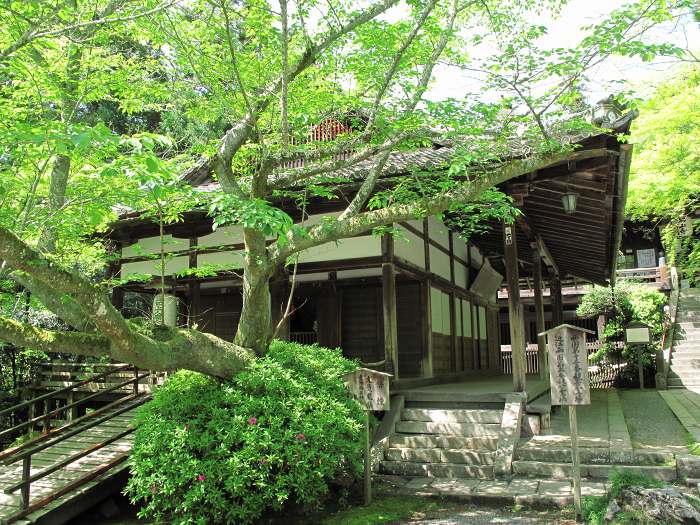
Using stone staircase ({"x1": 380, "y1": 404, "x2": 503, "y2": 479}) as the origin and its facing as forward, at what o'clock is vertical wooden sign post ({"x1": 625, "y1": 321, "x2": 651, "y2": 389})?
The vertical wooden sign post is roughly at 7 o'clock from the stone staircase.

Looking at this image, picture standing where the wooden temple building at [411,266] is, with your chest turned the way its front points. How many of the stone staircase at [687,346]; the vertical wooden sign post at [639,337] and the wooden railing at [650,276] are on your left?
3

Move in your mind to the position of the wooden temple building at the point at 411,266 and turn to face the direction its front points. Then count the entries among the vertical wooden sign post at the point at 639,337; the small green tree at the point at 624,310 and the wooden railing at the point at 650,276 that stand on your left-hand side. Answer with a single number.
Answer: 3

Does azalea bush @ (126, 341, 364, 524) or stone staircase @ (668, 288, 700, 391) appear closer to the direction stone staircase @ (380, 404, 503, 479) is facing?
the azalea bush

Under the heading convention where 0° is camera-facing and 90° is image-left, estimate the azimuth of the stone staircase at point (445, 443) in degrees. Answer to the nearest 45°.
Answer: approximately 0°

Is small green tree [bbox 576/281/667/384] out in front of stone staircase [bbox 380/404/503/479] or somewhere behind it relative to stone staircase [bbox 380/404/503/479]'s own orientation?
behind

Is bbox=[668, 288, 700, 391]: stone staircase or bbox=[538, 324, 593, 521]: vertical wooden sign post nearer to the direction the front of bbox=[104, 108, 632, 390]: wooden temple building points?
the vertical wooden sign post

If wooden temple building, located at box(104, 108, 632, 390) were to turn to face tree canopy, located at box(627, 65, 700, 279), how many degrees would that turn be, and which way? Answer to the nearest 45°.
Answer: approximately 45° to its left

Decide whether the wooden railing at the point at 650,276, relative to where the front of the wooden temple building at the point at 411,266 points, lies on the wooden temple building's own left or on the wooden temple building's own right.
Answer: on the wooden temple building's own left

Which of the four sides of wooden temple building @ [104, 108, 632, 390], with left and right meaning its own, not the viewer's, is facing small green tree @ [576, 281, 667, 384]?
left
